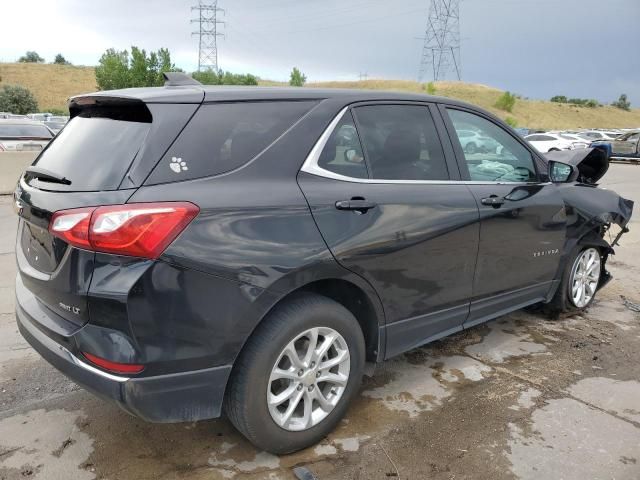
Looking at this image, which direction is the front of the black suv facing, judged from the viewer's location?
facing away from the viewer and to the right of the viewer

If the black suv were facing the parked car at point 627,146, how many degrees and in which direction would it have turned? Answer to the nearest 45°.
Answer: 0° — it already faces it
